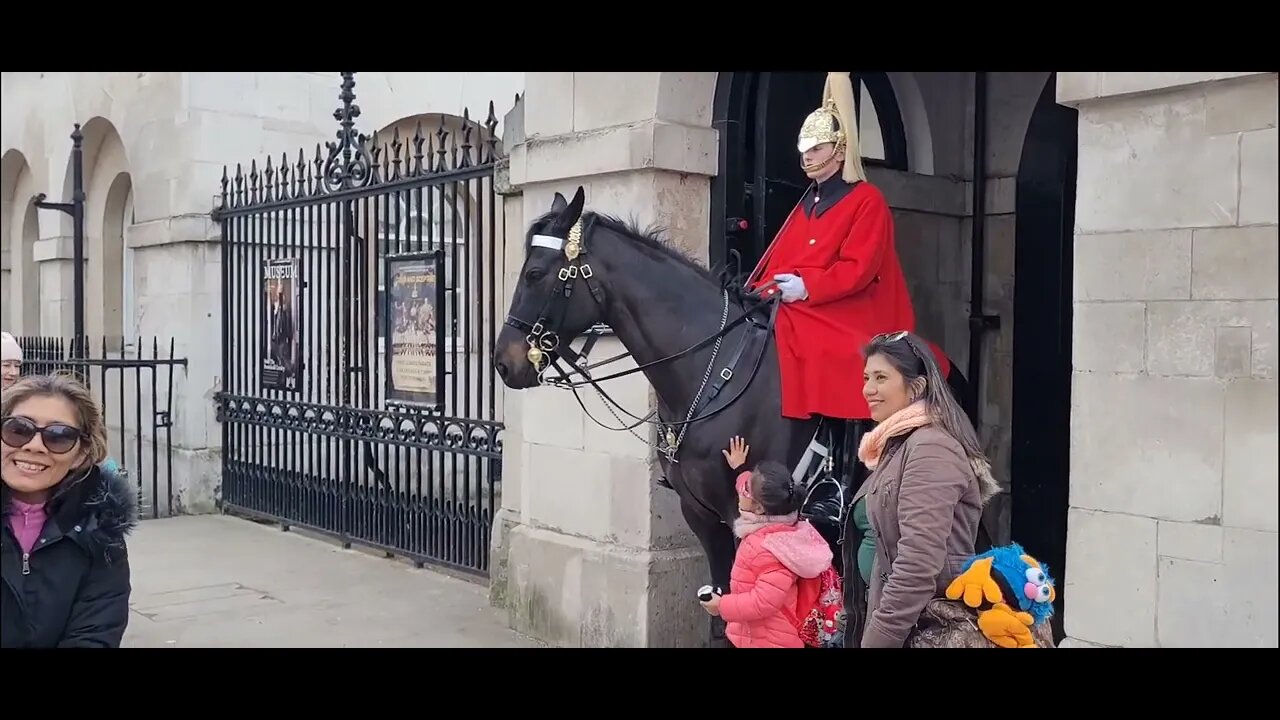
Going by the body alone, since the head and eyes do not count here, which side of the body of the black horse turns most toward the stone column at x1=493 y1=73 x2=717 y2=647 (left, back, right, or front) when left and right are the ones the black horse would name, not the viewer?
right

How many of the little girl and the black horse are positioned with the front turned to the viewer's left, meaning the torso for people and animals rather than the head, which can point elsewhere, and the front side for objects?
2

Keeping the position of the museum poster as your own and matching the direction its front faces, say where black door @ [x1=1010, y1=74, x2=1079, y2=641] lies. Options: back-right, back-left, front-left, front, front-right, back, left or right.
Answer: left

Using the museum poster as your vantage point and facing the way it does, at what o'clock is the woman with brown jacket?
The woman with brown jacket is roughly at 10 o'clock from the museum poster.

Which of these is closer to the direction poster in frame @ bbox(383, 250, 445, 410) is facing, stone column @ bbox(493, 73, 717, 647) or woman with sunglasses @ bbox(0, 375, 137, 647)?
the woman with sunglasses

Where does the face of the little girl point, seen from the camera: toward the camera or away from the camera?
away from the camera

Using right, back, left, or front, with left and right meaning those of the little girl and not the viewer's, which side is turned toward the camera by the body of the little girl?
left

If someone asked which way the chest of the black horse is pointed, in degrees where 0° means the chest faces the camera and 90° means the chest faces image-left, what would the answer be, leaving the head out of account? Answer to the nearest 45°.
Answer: approximately 90°

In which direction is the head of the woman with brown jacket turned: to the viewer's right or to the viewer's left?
to the viewer's left
